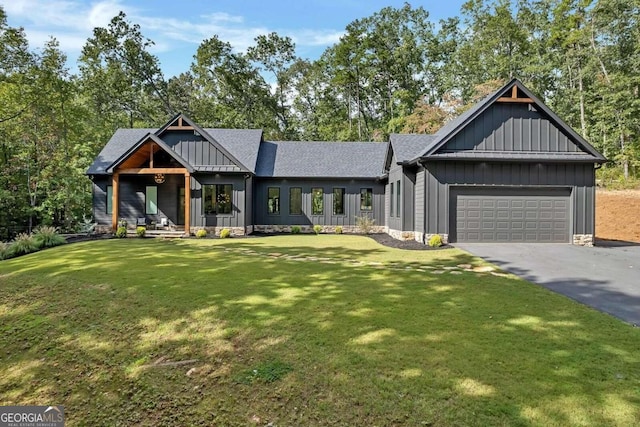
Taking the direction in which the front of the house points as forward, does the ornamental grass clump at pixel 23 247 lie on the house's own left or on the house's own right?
on the house's own right

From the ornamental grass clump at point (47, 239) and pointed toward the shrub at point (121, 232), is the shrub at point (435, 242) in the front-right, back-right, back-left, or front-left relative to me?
front-right

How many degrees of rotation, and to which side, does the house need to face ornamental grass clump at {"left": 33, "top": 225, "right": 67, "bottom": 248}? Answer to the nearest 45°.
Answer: approximately 90° to its right

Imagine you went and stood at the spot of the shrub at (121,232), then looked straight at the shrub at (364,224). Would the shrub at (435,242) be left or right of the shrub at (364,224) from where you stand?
right

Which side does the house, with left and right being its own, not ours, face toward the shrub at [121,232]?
right

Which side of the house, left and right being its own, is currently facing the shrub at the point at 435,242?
front

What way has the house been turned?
toward the camera
